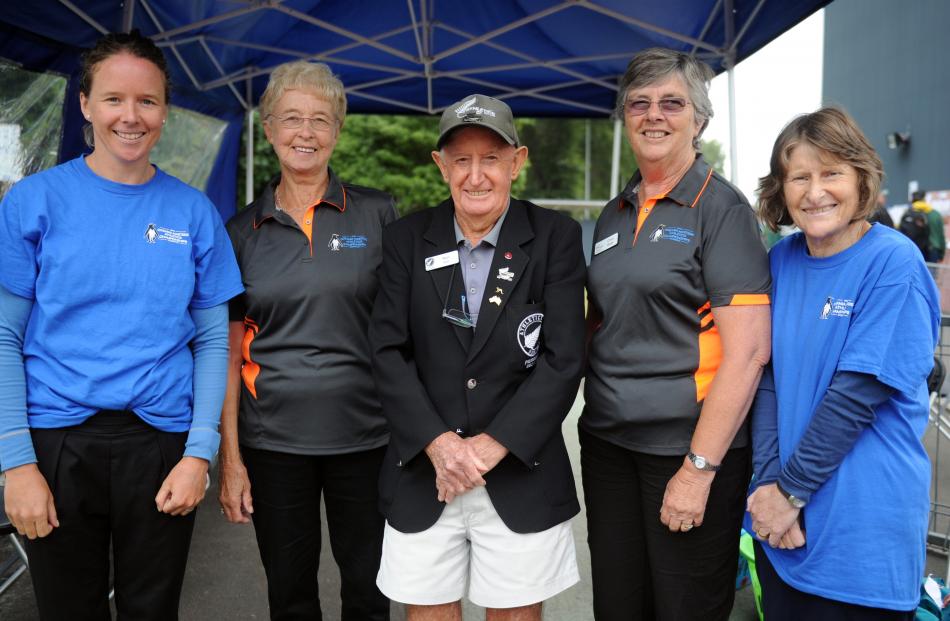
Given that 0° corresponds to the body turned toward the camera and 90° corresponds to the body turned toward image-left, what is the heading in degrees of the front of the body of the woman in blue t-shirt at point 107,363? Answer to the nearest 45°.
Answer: approximately 0°

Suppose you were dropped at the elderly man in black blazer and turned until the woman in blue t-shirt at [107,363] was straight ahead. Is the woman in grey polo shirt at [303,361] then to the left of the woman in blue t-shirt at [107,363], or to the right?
right

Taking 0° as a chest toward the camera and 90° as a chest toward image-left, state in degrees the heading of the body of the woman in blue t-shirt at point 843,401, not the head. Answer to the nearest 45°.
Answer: approximately 45°

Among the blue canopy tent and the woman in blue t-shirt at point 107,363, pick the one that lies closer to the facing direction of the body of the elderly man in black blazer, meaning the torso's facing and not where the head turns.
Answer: the woman in blue t-shirt

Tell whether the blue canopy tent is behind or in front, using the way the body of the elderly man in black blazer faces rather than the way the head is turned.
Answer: behind

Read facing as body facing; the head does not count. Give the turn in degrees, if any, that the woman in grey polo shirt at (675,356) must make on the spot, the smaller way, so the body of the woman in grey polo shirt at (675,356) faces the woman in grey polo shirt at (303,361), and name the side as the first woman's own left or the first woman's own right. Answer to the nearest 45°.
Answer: approximately 45° to the first woman's own right

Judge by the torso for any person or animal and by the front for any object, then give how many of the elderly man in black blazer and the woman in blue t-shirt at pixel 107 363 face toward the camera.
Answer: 2
